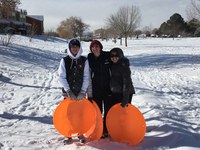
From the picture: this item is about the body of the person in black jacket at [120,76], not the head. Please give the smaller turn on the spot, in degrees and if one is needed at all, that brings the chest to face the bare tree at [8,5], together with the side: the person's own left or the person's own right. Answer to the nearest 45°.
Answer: approximately 90° to the person's own right

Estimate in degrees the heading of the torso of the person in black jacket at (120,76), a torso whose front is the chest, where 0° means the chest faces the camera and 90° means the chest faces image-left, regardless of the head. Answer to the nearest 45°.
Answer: approximately 45°
